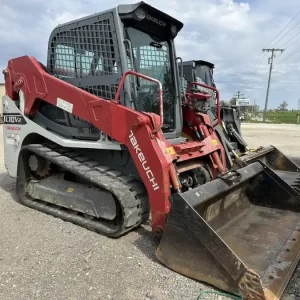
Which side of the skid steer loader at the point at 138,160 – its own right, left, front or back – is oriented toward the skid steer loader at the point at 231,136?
left

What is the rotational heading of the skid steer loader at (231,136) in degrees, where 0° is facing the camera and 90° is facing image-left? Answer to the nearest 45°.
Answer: approximately 315°

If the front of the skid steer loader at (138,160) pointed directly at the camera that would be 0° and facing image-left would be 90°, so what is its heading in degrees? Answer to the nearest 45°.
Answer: approximately 315°

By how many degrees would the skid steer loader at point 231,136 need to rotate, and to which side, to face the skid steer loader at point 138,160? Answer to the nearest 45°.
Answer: approximately 45° to its right
